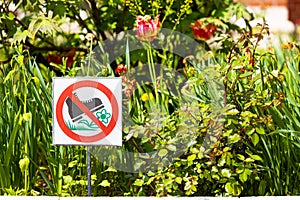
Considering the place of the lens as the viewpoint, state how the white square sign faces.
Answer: facing the viewer

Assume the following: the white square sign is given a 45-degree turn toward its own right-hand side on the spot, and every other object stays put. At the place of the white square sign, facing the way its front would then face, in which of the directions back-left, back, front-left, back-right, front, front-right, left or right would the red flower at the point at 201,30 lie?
back
